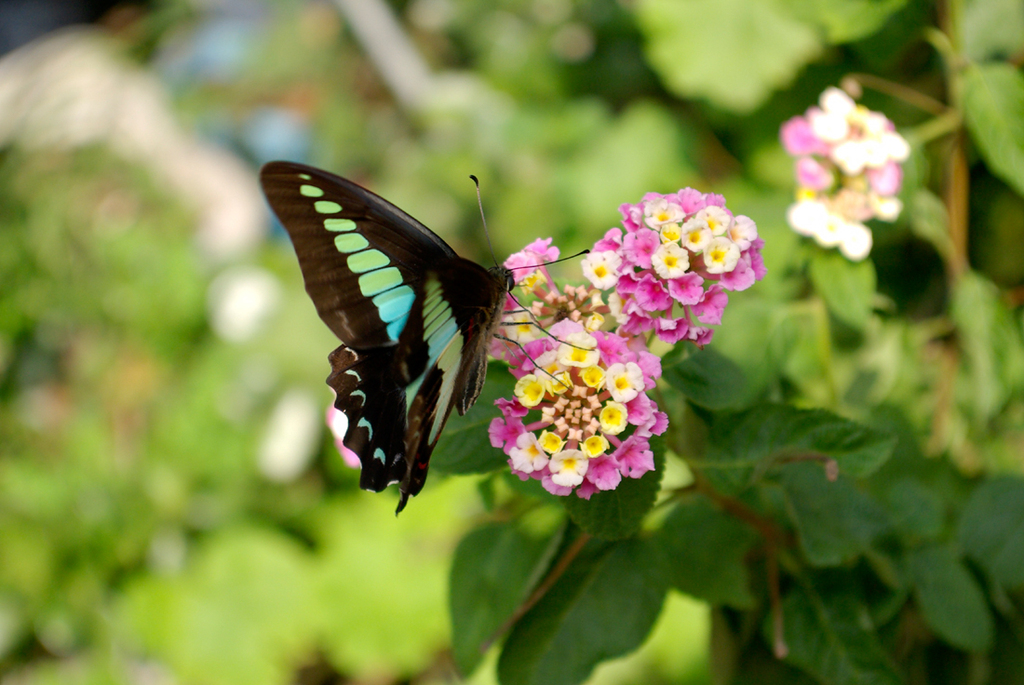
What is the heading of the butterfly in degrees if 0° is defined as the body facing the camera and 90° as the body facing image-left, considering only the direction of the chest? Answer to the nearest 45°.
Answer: approximately 270°

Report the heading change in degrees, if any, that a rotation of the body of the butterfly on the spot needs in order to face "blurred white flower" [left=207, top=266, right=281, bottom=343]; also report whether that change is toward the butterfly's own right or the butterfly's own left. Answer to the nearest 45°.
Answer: approximately 90° to the butterfly's own left
